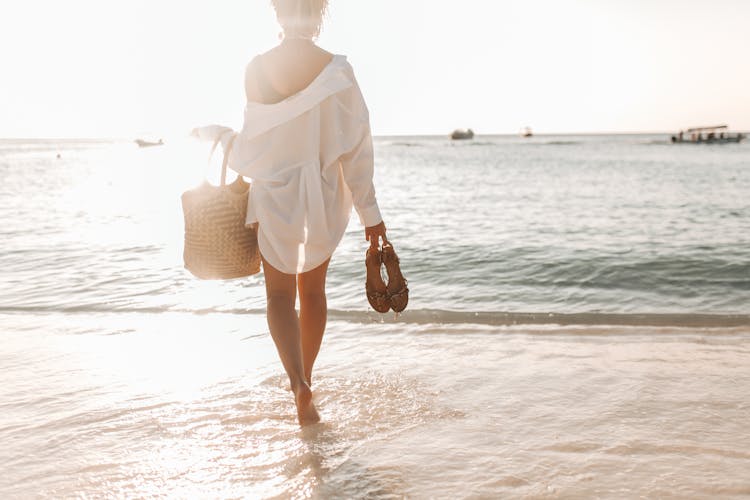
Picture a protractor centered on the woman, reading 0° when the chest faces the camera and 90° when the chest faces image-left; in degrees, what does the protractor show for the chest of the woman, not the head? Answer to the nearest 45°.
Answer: approximately 180°

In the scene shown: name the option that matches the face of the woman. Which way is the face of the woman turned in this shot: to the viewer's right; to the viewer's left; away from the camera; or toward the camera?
away from the camera
